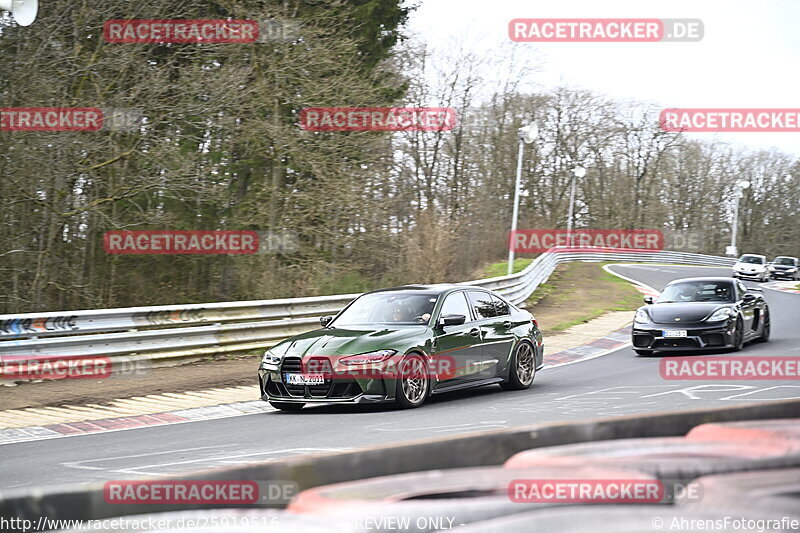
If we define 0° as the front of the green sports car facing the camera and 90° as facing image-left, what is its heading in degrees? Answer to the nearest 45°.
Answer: approximately 45°

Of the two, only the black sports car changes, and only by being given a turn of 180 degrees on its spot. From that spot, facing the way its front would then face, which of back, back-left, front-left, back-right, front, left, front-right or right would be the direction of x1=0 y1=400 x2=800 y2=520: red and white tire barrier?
back-right

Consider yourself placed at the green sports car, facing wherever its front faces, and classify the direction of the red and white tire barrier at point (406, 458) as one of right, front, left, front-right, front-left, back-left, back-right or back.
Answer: front-left

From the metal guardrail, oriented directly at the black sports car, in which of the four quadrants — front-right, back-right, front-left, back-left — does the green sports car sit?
front-right

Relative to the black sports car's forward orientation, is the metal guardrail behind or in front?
in front

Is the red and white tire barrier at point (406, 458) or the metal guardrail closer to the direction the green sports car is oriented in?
the red and white tire barrier

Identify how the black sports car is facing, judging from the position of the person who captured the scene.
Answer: facing the viewer and to the left of the viewer

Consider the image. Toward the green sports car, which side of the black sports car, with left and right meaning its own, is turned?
front

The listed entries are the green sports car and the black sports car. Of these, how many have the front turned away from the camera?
0

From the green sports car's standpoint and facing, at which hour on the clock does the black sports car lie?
The black sports car is roughly at 6 o'clock from the green sports car.
